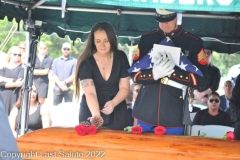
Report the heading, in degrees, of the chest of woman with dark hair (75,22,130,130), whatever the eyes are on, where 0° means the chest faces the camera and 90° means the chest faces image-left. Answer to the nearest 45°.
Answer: approximately 0°

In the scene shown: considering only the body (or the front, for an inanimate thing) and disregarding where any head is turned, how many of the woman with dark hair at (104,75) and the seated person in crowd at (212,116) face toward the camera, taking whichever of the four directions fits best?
2

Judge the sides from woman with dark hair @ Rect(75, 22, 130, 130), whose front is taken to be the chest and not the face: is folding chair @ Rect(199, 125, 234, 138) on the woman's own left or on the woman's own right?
on the woman's own left

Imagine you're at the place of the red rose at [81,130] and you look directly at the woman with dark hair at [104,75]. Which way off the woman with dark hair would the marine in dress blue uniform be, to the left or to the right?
right

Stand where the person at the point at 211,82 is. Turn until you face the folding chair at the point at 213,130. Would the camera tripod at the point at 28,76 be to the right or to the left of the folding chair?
right

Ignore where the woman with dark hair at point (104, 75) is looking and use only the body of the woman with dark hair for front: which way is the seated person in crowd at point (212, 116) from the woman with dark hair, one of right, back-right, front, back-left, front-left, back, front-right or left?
back-left

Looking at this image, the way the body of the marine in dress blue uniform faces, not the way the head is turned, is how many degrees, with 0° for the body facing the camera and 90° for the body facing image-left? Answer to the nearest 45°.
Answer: approximately 0°

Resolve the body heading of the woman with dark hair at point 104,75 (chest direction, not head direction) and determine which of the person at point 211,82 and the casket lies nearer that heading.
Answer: the casket

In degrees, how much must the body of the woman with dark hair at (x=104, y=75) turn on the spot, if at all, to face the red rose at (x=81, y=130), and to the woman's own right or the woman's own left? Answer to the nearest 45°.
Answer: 0° — they already face it

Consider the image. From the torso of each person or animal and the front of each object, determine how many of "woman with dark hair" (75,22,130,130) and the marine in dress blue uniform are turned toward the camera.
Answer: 2
